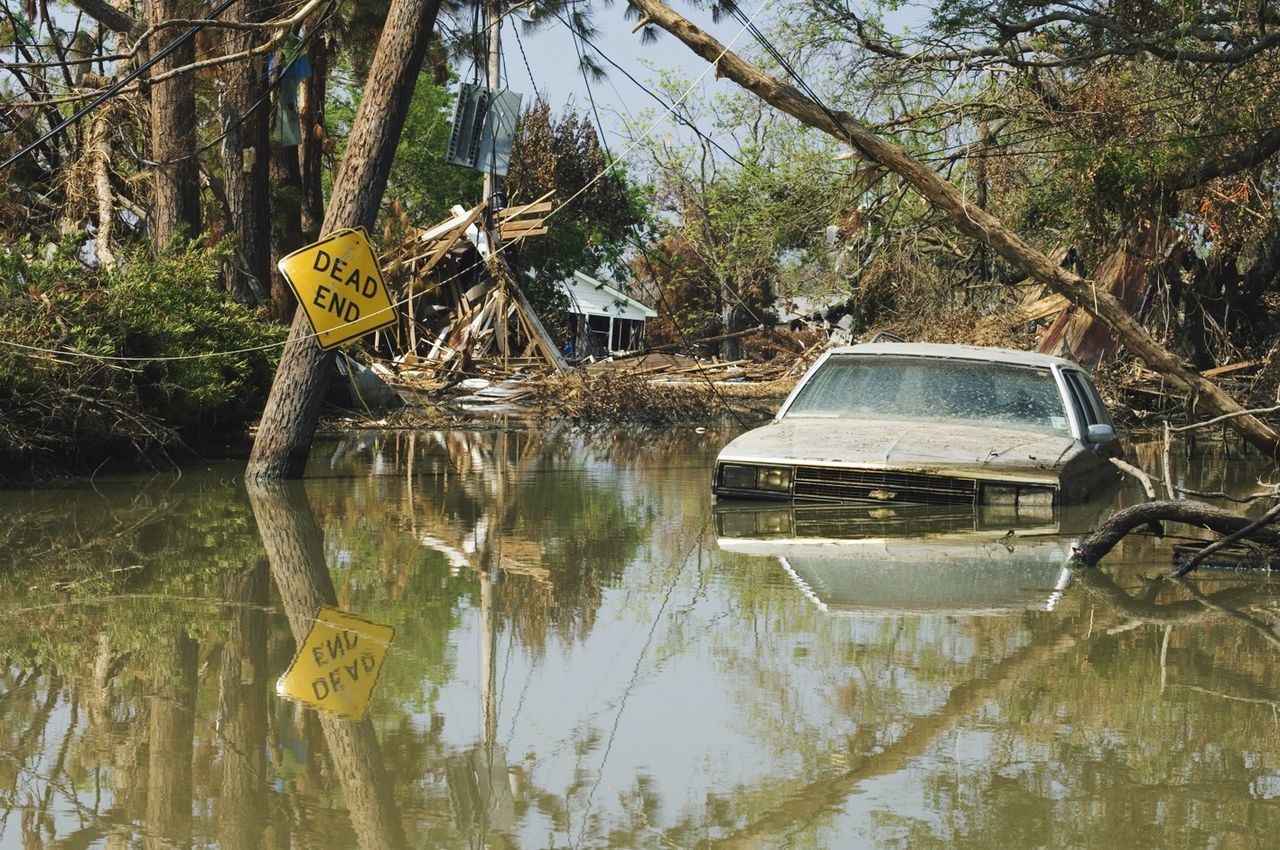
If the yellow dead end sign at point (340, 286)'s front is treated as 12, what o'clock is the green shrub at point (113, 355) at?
The green shrub is roughly at 4 o'clock from the yellow dead end sign.

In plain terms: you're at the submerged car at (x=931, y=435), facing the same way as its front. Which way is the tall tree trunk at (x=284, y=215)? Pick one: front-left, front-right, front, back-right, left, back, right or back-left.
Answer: back-right

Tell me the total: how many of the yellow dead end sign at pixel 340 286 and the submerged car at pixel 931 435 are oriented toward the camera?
2

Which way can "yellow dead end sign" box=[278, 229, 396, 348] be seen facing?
toward the camera

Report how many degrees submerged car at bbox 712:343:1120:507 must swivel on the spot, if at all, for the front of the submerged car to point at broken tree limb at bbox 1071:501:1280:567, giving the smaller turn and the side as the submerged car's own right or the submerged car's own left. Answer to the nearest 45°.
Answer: approximately 45° to the submerged car's own left

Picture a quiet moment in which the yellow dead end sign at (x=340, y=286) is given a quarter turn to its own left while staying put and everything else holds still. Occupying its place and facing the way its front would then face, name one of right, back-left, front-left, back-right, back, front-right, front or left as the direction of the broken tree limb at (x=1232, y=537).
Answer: front-right

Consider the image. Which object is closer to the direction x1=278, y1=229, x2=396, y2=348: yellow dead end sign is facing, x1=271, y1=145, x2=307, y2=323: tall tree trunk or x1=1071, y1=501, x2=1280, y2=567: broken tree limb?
the broken tree limb

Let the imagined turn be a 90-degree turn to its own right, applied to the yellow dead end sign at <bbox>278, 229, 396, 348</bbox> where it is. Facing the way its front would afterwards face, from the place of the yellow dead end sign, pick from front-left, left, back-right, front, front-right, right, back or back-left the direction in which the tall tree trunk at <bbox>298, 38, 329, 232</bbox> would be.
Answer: right

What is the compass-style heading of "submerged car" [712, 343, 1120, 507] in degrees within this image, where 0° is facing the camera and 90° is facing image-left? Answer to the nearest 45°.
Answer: approximately 0°
